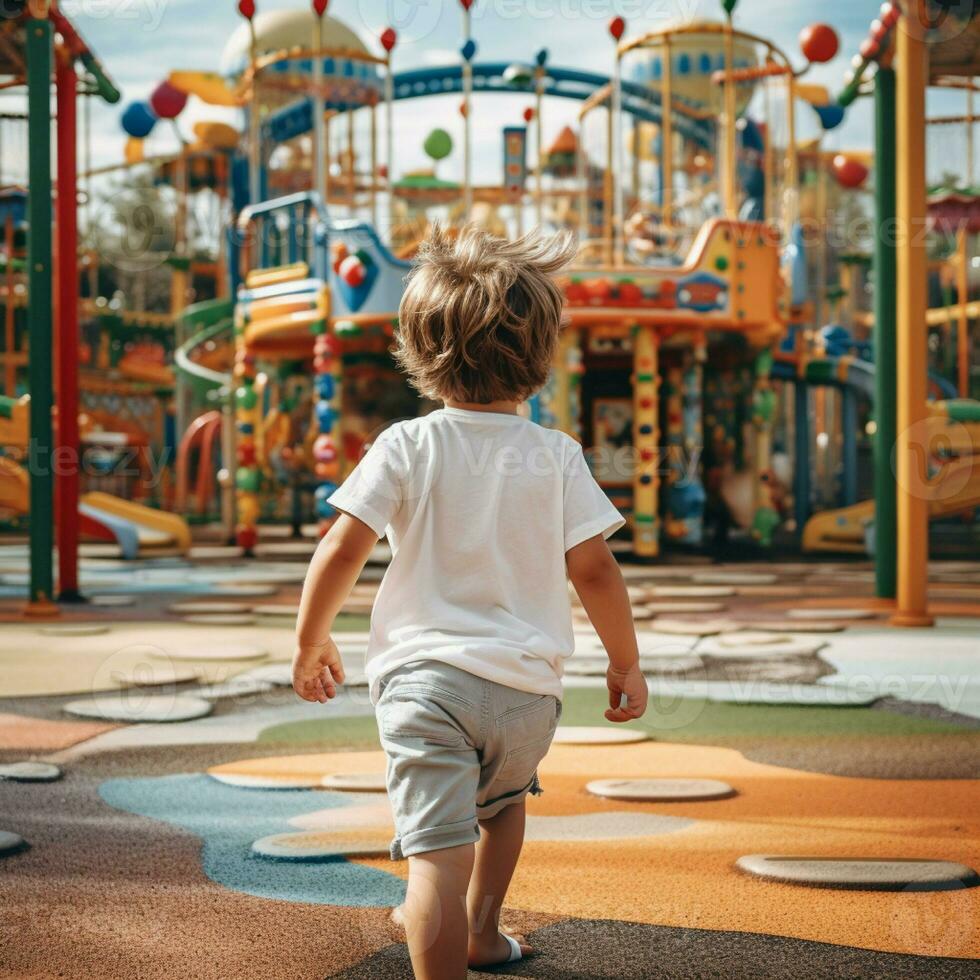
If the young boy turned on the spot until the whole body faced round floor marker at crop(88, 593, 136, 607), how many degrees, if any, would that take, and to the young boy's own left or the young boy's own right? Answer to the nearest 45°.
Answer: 0° — they already face it

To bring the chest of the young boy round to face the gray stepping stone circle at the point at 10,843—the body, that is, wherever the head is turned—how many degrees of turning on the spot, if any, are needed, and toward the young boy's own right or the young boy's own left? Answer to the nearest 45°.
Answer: approximately 45° to the young boy's own left

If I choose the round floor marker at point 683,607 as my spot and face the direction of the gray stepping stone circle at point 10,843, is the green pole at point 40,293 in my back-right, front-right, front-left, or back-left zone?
front-right

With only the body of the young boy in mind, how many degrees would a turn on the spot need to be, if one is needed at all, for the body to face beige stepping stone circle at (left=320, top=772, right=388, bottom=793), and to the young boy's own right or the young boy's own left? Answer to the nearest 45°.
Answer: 0° — they already face it

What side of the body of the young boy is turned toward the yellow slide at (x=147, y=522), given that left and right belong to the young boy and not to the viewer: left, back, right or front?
front

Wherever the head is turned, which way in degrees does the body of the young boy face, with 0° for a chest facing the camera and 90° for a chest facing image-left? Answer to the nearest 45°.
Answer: approximately 180°

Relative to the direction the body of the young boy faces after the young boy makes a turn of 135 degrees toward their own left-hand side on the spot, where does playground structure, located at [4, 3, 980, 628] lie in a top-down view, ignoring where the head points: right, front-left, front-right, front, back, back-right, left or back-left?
back-right

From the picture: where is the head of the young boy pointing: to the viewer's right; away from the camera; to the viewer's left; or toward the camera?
away from the camera

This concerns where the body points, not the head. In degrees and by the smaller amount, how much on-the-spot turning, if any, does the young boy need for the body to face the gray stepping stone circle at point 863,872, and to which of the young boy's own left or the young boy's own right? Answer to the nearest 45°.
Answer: approximately 45° to the young boy's own right

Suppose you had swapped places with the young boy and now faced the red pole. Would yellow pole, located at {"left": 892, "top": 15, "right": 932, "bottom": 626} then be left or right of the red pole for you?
right

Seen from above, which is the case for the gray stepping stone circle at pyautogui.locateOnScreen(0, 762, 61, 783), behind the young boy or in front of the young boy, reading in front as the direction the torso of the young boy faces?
in front

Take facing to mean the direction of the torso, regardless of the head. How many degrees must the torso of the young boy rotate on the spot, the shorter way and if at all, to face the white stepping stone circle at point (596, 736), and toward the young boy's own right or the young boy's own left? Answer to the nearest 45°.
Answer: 0° — they already face it
